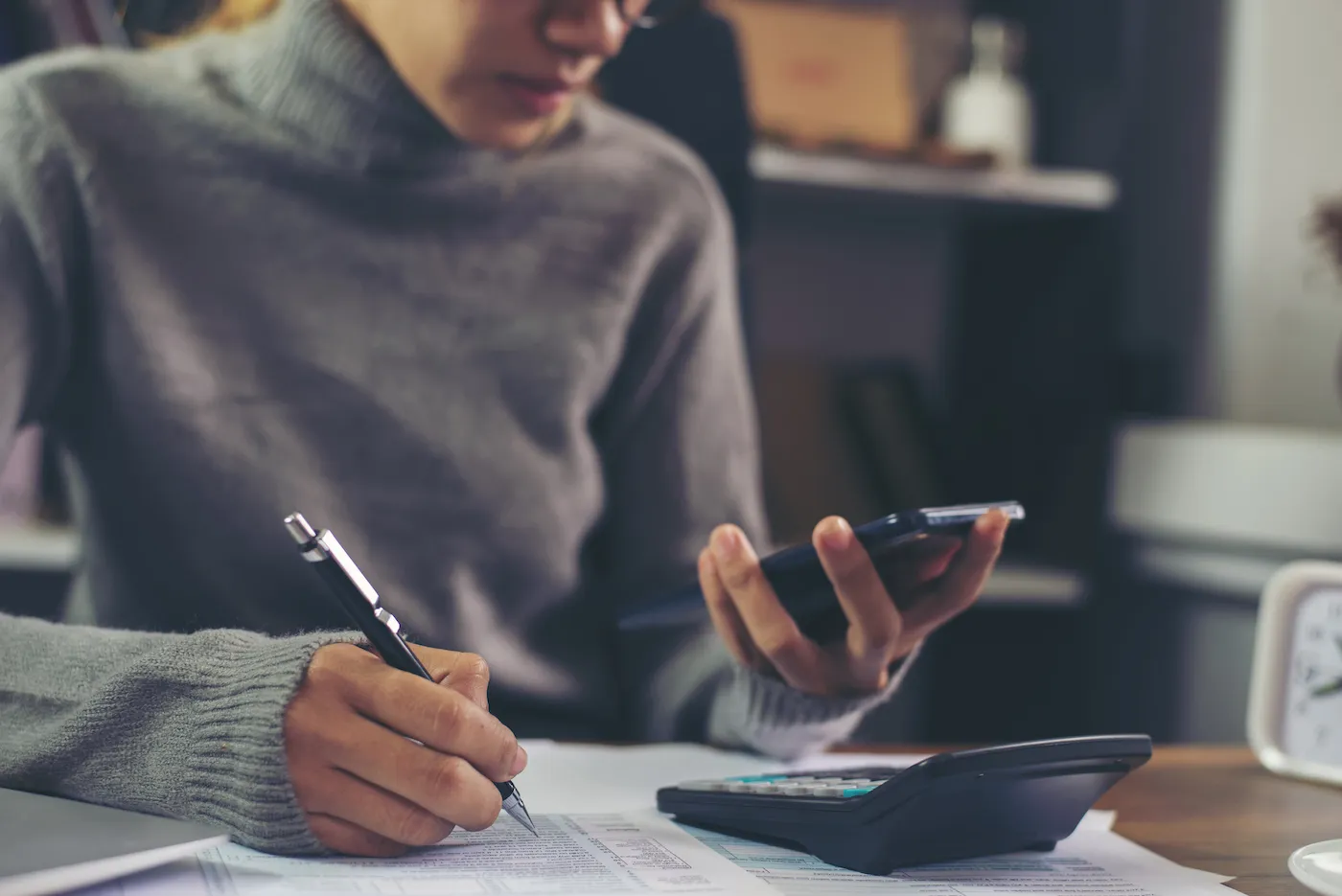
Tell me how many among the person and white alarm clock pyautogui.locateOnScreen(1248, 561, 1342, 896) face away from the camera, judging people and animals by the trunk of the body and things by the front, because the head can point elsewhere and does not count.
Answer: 0

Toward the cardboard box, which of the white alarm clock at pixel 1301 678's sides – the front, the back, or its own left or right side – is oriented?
right

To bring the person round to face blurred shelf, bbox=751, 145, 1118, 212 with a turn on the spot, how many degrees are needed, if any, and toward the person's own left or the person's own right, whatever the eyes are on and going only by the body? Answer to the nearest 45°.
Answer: approximately 90° to the person's own left

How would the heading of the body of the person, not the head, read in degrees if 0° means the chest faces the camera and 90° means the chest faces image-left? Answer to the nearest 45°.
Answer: approximately 315°
